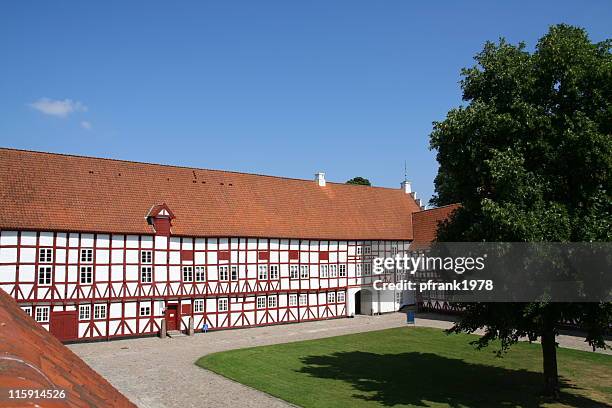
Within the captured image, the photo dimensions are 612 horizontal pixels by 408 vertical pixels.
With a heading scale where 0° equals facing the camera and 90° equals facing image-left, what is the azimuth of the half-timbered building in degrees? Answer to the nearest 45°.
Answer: approximately 315°

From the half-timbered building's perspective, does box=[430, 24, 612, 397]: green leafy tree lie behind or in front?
in front
